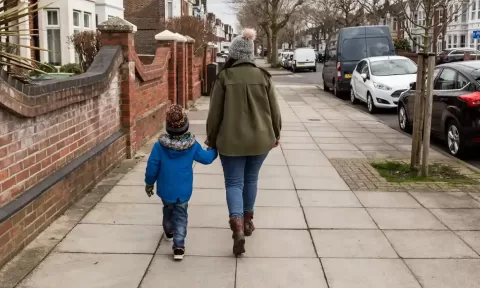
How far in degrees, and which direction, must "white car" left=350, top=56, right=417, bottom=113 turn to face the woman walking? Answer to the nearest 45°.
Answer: approximately 45° to its right

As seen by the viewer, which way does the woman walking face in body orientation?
away from the camera

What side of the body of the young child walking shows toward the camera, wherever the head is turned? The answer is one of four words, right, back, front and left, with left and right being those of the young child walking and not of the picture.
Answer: back

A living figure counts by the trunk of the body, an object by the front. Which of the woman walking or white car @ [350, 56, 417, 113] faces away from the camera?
the woman walking

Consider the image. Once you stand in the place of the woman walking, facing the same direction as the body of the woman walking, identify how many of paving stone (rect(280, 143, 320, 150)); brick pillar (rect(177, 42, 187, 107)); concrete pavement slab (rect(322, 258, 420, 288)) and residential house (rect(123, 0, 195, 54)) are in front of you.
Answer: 3

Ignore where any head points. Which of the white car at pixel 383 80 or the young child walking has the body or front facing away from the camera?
the young child walking

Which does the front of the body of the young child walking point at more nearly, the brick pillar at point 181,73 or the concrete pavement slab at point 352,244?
the brick pillar

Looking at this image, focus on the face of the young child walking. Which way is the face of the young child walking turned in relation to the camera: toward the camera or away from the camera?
away from the camera
